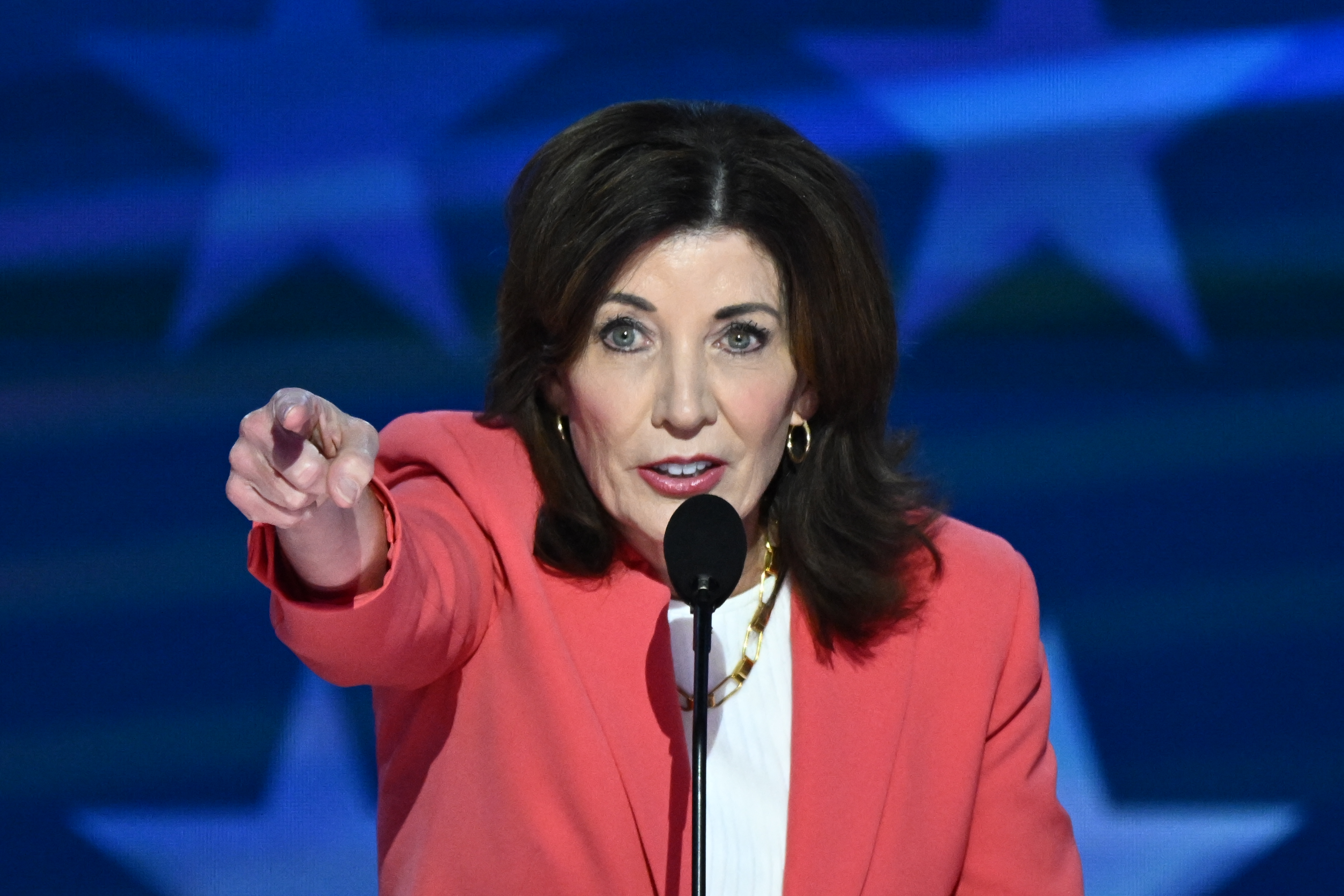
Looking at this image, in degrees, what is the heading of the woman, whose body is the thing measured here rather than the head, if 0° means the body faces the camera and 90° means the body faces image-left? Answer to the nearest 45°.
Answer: approximately 0°
